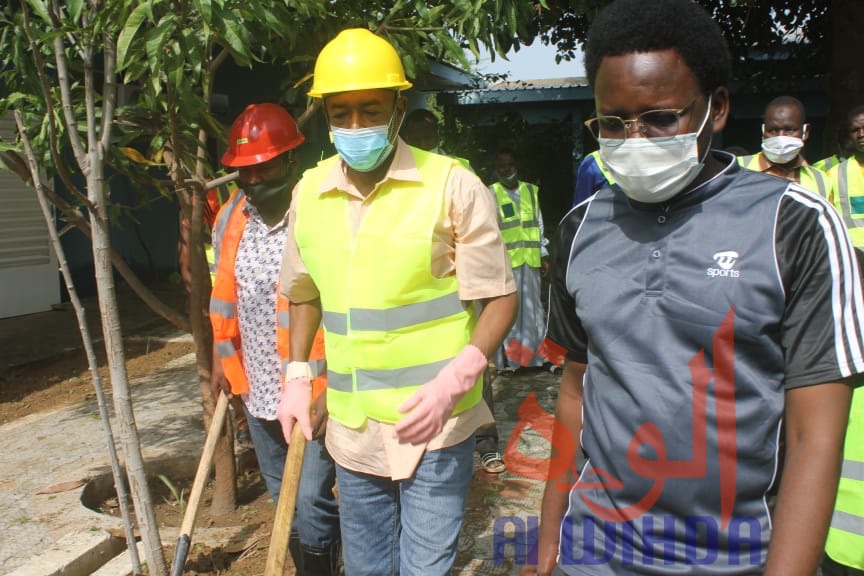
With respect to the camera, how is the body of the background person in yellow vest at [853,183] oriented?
toward the camera

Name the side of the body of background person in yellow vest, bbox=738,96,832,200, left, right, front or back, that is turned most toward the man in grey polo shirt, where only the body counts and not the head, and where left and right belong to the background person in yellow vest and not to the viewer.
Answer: front

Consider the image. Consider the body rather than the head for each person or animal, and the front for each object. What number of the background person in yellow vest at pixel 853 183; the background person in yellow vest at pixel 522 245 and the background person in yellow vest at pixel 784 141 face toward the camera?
3

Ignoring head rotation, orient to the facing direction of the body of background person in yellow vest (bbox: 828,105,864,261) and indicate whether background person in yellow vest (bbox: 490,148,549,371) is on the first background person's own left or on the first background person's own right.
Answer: on the first background person's own right

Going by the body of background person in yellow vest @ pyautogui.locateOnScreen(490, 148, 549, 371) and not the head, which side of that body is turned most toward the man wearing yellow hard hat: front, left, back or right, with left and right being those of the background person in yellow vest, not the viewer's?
front

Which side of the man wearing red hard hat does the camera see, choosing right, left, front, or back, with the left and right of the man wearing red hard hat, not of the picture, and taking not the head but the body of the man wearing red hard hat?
front

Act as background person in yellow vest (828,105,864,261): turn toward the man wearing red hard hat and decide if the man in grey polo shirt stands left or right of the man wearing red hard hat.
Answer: left

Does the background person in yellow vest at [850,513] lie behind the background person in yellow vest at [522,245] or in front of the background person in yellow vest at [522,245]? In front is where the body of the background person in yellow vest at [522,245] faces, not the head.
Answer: in front

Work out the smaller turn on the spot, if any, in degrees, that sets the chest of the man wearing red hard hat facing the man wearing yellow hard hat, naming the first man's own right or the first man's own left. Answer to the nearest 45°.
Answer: approximately 45° to the first man's own left
